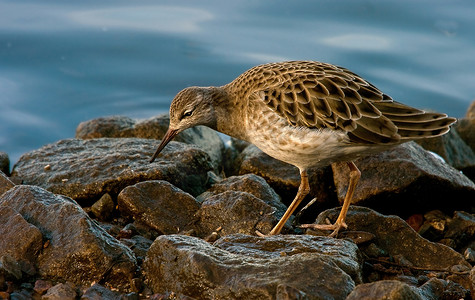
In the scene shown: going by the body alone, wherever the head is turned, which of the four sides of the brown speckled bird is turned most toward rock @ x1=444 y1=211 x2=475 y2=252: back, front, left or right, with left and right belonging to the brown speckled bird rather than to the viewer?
back

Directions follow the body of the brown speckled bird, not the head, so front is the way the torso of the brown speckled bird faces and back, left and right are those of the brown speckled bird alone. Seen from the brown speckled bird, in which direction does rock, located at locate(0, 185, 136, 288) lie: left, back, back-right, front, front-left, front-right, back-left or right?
front-left

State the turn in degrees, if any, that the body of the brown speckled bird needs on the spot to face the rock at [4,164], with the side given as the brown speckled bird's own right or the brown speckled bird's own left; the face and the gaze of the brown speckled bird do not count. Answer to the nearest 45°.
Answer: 0° — it already faces it

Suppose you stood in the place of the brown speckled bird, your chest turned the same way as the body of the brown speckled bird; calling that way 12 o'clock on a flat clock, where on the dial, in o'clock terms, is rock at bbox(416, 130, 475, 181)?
The rock is roughly at 4 o'clock from the brown speckled bird.

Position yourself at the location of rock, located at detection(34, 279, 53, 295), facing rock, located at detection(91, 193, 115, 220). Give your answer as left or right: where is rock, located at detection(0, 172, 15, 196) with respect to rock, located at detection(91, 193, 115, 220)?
left

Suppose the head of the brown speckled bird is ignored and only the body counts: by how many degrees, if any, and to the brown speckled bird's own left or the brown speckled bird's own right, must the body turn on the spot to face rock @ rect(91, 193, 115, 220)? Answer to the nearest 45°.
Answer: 0° — it already faces it

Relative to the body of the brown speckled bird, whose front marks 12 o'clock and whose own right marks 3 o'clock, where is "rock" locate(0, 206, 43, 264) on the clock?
The rock is roughly at 11 o'clock from the brown speckled bird.

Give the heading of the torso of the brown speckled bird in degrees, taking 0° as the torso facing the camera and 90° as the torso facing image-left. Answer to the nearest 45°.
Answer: approximately 90°
